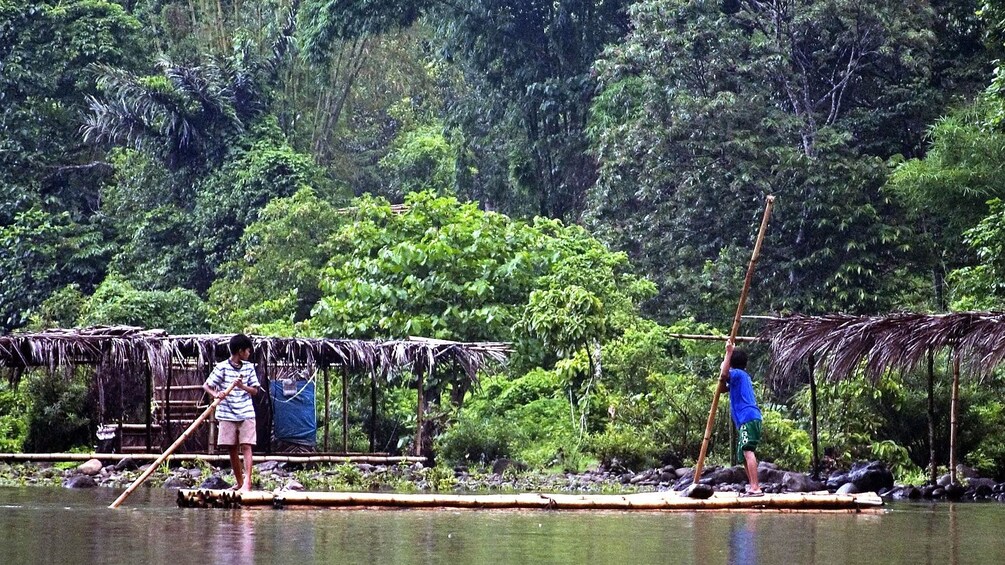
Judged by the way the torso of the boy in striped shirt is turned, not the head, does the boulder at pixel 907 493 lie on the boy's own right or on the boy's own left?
on the boy's own left

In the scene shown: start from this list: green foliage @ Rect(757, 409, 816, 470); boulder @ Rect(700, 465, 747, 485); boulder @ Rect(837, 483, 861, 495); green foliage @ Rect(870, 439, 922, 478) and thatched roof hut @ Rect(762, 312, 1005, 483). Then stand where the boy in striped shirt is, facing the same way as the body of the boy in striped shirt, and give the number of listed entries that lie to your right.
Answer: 0

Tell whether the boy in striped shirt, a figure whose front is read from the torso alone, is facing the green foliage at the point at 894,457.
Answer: no

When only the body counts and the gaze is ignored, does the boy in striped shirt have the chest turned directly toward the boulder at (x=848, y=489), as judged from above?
no

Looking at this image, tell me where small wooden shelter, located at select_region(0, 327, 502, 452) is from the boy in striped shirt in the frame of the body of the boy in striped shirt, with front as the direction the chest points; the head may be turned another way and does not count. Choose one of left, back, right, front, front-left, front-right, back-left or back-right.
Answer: back

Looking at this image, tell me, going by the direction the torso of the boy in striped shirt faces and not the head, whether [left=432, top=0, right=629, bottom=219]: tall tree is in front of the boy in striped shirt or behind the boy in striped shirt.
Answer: behind

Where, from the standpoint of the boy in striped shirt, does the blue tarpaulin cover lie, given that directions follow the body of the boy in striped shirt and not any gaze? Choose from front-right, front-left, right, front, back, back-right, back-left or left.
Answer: back

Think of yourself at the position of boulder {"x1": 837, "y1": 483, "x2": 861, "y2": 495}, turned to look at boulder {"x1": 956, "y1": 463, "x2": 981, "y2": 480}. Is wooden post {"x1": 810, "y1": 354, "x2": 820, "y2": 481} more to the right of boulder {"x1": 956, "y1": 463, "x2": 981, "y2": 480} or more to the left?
left

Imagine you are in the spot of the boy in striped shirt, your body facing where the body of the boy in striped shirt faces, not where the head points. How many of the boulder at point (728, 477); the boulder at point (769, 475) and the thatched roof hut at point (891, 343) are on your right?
0

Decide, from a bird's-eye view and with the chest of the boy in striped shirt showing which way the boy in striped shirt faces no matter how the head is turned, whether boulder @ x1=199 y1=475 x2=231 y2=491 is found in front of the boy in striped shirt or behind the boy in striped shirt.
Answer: behind

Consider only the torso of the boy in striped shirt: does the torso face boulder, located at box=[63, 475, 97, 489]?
no

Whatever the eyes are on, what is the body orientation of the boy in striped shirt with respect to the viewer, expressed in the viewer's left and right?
facing the viewer
